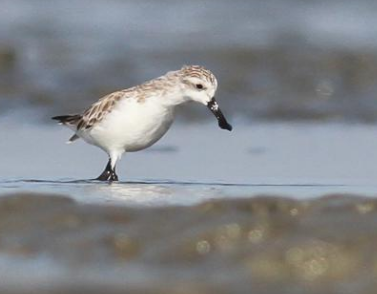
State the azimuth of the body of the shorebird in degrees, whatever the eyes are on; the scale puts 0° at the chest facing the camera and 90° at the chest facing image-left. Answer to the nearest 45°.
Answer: approximately 270°
